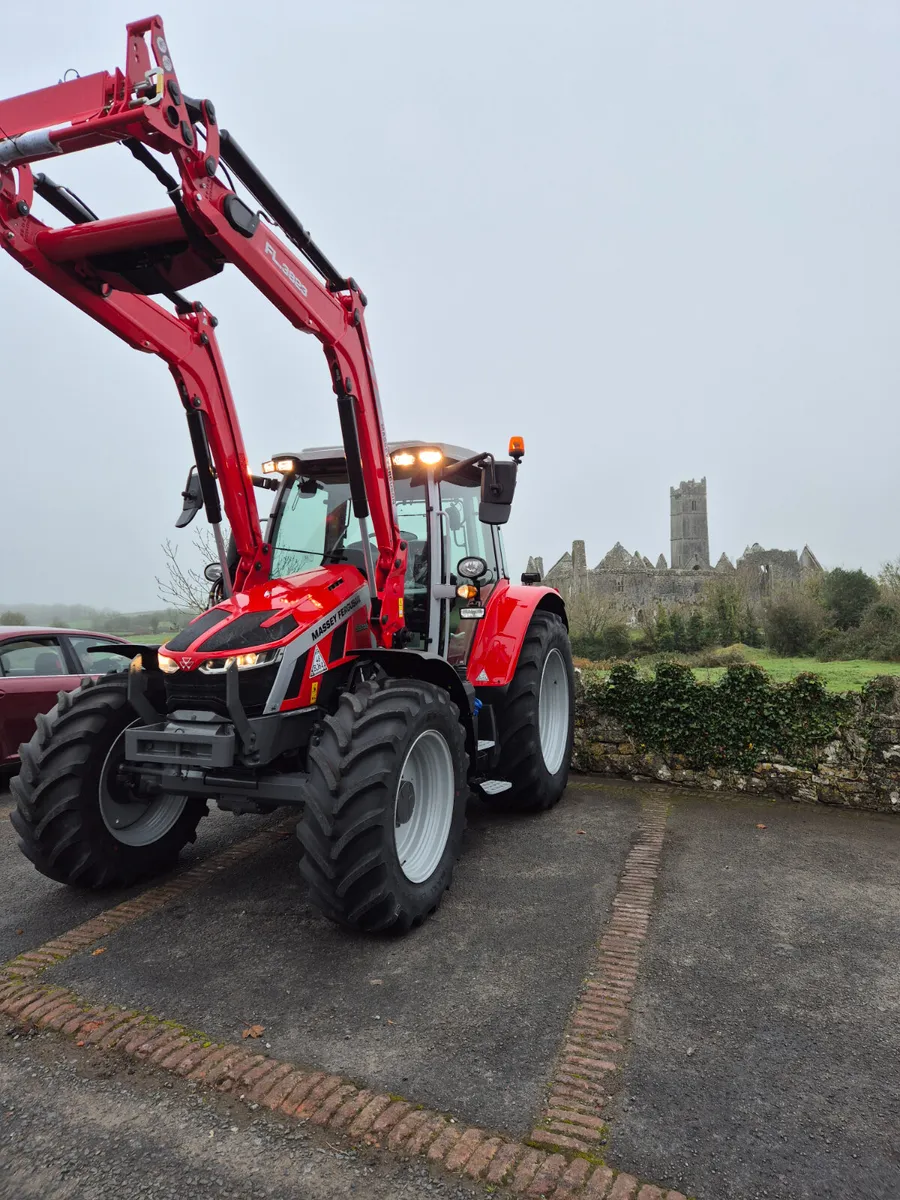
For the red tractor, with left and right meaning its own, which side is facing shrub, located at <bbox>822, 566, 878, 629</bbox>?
back

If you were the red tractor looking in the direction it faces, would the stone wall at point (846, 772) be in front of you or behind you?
behind

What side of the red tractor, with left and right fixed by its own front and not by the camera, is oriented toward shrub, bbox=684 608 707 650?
back

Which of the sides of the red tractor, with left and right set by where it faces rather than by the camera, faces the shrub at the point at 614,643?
back

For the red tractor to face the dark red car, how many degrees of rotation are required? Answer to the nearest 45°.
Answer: approximately 90° to its right

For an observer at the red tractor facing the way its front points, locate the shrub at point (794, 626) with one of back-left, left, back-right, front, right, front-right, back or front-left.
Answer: back

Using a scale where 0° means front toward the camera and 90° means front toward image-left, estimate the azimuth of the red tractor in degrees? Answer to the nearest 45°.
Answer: approximately 45°

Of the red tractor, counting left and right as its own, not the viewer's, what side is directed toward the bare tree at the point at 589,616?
back

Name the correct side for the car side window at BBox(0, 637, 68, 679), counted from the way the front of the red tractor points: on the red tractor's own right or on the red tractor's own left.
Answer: on the red tractor's own right
